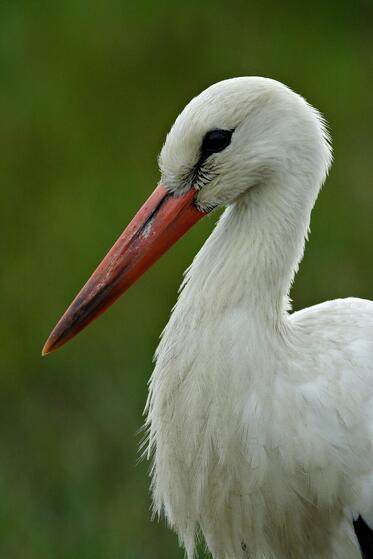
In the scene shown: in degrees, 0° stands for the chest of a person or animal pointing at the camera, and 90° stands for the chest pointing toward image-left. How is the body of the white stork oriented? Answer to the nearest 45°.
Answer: approximately 90°
